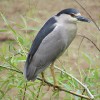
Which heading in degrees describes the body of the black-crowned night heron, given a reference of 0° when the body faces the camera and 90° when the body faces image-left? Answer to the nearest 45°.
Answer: approximately 270°
